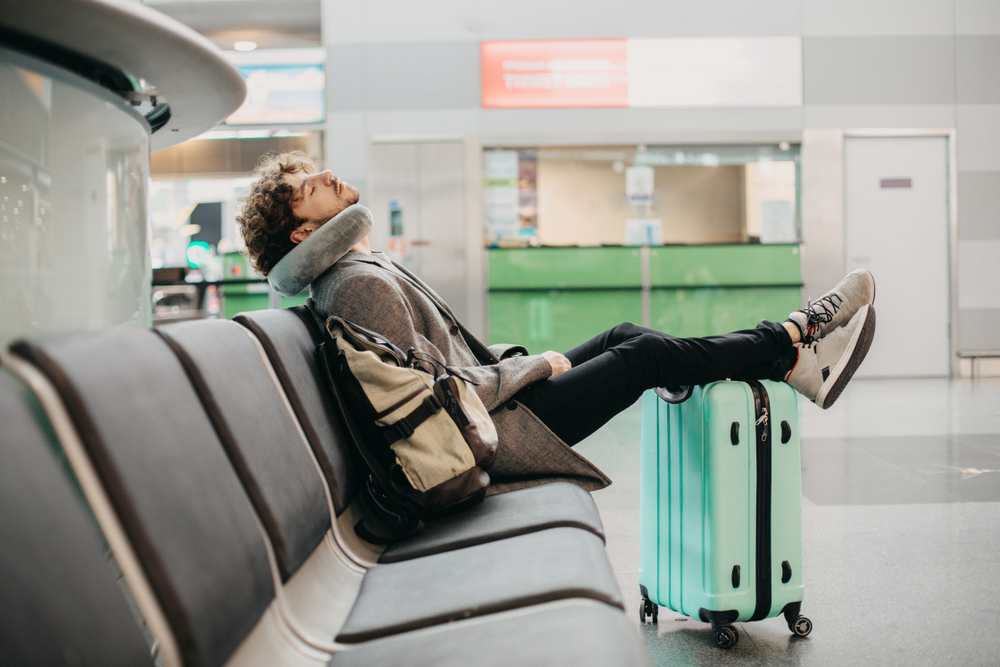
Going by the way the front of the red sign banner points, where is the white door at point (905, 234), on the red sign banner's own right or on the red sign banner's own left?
on the red sign banner's own left

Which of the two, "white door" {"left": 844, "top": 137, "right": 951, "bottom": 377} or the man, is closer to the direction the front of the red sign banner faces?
the man

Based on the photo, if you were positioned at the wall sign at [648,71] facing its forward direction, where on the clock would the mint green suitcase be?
The mint green suitcase is roughly at 12 o'clock from the wall sign.

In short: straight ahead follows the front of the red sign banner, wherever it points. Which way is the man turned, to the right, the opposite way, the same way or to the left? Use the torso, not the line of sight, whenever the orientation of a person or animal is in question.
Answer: to the left

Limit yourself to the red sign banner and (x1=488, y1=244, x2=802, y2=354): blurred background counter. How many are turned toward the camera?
2

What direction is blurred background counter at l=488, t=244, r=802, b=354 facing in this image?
toward the camera

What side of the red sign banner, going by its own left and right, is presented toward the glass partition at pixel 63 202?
front

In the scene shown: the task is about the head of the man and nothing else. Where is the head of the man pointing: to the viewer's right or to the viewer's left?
to the viewer's right

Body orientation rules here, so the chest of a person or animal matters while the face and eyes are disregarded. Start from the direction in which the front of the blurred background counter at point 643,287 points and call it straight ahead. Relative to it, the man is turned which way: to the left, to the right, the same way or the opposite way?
to the left

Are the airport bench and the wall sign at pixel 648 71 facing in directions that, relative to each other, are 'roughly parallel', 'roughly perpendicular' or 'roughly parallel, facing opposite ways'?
roughly perpendicular

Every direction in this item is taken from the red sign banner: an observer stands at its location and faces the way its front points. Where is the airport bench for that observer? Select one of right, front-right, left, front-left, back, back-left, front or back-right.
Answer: front

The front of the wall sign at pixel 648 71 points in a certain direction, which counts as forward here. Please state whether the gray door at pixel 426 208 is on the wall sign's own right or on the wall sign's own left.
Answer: on the wall sign's own right

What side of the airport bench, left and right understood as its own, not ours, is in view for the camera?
right

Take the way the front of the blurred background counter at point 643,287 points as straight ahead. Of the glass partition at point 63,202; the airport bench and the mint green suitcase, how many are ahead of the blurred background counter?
3

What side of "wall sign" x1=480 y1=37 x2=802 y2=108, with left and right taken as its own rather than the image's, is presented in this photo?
front

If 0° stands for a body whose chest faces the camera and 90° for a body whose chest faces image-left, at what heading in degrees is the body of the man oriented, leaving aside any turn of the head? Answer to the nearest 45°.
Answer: approximately 270°
